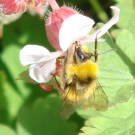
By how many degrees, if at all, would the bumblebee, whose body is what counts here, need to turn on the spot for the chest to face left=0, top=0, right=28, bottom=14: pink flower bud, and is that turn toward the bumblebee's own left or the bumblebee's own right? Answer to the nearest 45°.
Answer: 0° — it already faces it

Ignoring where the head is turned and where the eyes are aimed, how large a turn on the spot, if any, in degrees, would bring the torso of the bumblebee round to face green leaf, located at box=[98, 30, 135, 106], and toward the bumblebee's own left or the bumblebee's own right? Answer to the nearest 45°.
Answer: approximately 45° to the bumblebee's own right

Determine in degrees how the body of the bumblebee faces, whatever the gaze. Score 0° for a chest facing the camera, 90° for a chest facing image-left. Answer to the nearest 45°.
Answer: approximately 180°
